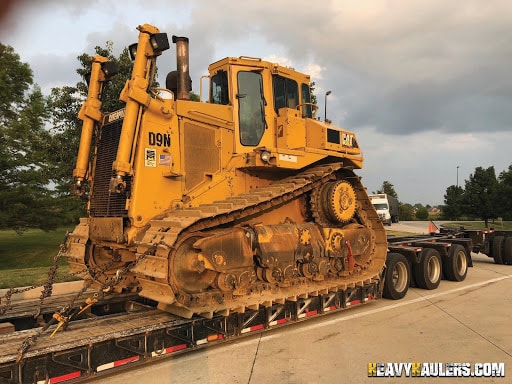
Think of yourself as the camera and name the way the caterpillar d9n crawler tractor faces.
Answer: facing the viewer and to the left of the viewer

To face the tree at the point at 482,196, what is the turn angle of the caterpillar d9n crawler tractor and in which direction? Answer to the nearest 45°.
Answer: approximately 180°

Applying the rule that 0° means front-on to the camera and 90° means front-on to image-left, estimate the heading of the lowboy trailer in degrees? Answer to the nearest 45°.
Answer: approximately 45°

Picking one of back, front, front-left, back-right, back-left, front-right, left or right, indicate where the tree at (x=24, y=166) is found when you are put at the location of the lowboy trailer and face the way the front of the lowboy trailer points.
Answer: right

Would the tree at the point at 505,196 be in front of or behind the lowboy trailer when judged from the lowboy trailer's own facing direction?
behind

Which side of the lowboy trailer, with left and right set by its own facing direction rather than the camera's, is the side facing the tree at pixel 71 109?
right

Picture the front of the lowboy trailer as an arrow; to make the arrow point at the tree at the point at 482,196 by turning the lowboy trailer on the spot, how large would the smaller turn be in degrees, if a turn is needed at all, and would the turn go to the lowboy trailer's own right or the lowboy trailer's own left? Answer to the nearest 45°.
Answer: approximately 180°

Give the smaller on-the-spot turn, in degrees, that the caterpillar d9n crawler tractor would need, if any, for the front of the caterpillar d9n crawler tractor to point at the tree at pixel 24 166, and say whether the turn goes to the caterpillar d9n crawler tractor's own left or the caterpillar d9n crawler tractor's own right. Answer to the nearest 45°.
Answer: approximately 90° to the caterpillar d9n crawler tractor's own right
